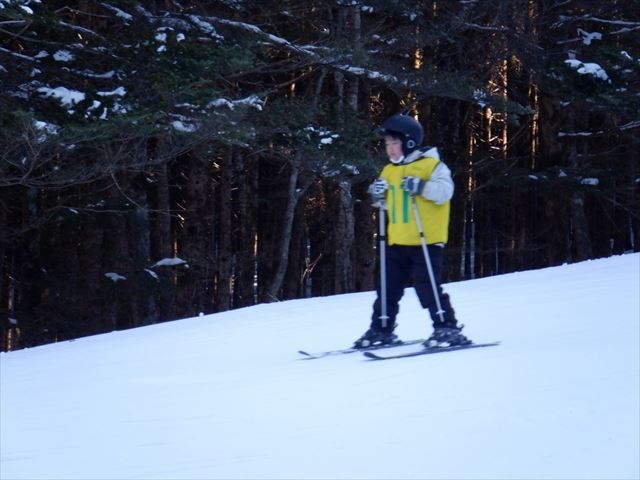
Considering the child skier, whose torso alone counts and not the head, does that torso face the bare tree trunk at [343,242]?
no

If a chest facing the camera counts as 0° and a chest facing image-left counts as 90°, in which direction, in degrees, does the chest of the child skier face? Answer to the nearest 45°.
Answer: approximately 45°
